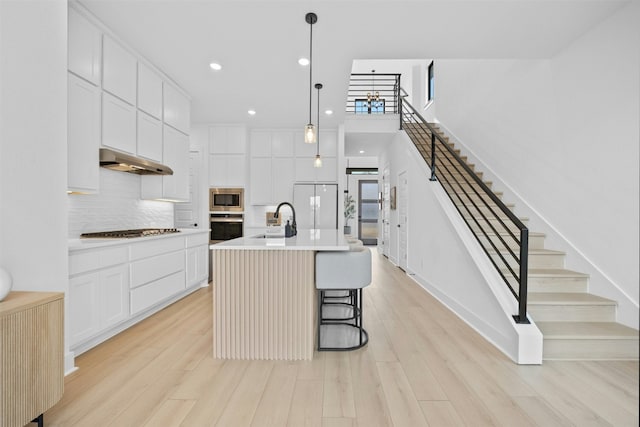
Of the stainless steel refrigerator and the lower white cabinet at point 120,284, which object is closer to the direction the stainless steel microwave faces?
the lower white cabinet

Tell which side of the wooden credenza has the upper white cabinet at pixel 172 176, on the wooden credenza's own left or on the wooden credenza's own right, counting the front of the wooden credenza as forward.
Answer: on the wooden credenza's own left

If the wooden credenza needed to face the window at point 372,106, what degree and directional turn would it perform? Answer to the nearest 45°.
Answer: approximately 90° to its left

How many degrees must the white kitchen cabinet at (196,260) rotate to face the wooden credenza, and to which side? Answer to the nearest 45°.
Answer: approximately 45° to its right

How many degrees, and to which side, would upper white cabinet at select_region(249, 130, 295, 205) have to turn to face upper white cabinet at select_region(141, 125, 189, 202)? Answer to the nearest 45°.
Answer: approximately 45° to its right

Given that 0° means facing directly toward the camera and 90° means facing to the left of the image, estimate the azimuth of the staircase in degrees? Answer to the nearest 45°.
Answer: approximately 0°

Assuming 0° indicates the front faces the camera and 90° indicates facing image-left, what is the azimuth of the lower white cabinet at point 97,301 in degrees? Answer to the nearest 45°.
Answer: approximately 315°

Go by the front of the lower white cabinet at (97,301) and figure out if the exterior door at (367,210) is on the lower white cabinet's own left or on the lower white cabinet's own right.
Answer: on the lower white cabinet's own left

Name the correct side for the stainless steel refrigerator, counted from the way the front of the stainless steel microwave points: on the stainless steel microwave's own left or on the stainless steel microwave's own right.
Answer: on the stainless steel microwave's own left

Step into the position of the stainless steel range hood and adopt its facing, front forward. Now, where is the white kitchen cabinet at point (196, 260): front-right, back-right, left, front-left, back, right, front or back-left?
left
